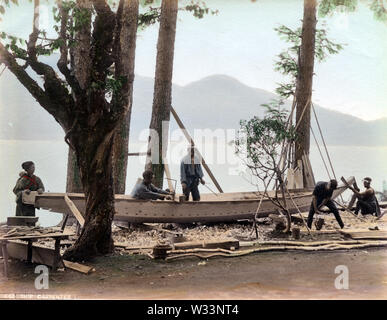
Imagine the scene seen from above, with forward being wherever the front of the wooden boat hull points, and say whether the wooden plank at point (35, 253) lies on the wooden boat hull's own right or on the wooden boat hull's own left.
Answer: on the wooden boat hull's own right

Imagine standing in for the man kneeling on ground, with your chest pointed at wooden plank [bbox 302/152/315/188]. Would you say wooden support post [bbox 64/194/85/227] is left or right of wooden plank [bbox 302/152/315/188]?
left

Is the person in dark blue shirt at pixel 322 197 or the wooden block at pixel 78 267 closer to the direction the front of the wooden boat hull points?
the person in dark blue shirt

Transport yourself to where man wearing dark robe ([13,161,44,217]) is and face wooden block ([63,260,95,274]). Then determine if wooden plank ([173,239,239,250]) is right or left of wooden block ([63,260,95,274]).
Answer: left

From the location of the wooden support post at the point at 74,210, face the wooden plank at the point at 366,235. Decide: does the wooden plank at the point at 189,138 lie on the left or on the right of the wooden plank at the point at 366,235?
left

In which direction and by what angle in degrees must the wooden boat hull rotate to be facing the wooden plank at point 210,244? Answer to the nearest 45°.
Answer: approximately 90° to its right

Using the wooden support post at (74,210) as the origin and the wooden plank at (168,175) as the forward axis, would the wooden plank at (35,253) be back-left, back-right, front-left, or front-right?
back-right

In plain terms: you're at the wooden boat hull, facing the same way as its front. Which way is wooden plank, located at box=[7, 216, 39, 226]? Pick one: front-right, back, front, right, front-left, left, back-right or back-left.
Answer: back-right

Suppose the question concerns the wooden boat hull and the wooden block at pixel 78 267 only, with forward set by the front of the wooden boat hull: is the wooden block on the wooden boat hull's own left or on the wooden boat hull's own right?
on the wooden boat hull's own right

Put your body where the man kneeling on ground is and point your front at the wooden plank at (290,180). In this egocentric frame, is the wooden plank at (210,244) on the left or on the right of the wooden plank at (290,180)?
left

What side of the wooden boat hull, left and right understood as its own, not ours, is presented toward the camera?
right
